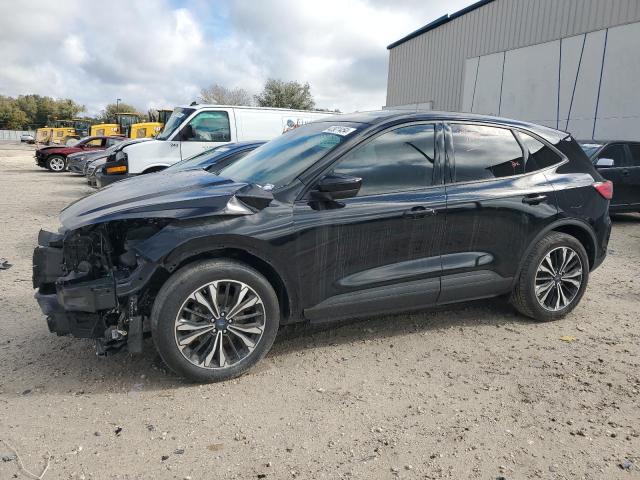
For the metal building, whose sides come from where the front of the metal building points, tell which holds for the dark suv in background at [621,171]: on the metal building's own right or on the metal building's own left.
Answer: on the metal building's own left

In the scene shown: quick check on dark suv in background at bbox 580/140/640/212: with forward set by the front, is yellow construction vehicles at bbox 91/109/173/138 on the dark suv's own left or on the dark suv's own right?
on the dark suv's own right

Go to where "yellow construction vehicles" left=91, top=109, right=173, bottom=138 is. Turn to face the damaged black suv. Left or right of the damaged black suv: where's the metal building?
left

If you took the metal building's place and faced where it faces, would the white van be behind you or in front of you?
in front

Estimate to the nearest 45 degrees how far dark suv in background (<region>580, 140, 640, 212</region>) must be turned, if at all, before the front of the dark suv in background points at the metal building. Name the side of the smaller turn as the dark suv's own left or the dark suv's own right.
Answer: approximately 135° to the dark suv's own right

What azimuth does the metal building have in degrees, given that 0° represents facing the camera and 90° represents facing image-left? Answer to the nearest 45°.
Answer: approximately 45°

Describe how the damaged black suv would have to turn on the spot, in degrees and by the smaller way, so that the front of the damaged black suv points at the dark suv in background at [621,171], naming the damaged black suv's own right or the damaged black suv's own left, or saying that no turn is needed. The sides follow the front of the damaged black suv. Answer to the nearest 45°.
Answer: approximately 180°

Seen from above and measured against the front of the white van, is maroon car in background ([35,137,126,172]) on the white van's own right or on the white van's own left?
on the white van's own right

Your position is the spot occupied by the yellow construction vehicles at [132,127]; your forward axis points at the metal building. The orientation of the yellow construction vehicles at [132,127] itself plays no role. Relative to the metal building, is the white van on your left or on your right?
right

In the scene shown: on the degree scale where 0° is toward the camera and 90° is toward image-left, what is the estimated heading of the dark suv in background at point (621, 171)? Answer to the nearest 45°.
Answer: approximately 45°

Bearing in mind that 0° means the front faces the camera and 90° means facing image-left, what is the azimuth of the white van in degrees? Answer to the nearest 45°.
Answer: approximately 45°
